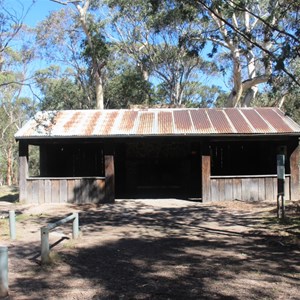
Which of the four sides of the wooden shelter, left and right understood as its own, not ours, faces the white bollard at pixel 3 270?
front

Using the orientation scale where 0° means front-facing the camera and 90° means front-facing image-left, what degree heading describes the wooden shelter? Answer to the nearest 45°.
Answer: approximately 0°
